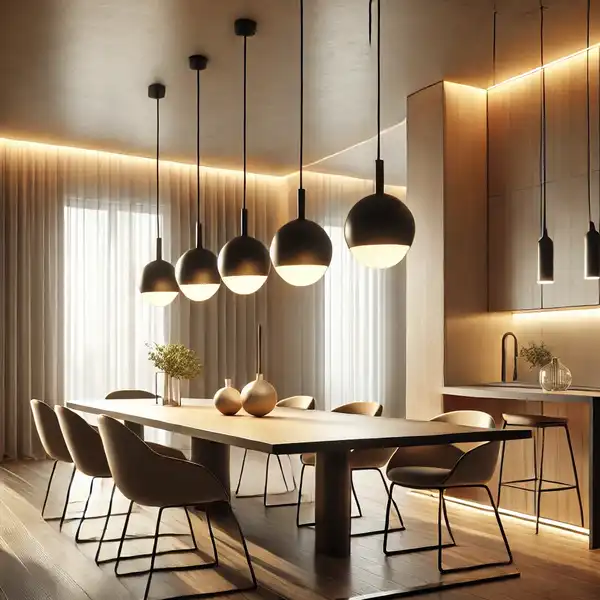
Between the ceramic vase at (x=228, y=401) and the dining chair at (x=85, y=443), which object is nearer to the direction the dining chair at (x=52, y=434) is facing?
the ceramic vase

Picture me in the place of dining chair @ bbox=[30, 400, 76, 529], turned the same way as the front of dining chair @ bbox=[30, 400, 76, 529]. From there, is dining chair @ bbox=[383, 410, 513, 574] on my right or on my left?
on my right

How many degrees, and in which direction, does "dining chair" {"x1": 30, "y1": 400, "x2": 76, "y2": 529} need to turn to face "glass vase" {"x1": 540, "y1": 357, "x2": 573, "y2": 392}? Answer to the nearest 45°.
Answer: approximately 45° to its right

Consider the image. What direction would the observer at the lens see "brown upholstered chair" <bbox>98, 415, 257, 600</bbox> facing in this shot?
facing away from the viewer and to the right of the viewer

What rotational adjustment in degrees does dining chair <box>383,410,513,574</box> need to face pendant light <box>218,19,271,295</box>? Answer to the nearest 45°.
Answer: approximately 45° to its right

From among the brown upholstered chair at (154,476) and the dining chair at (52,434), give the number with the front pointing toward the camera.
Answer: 0

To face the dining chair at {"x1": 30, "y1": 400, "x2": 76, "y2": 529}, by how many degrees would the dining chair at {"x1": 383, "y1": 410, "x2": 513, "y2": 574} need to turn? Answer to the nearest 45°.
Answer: approximately 45° to its right

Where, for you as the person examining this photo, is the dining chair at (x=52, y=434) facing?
facing away from the viewer and to the right of the viewer

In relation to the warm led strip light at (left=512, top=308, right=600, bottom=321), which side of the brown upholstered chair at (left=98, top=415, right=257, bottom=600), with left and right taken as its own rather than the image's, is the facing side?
front
